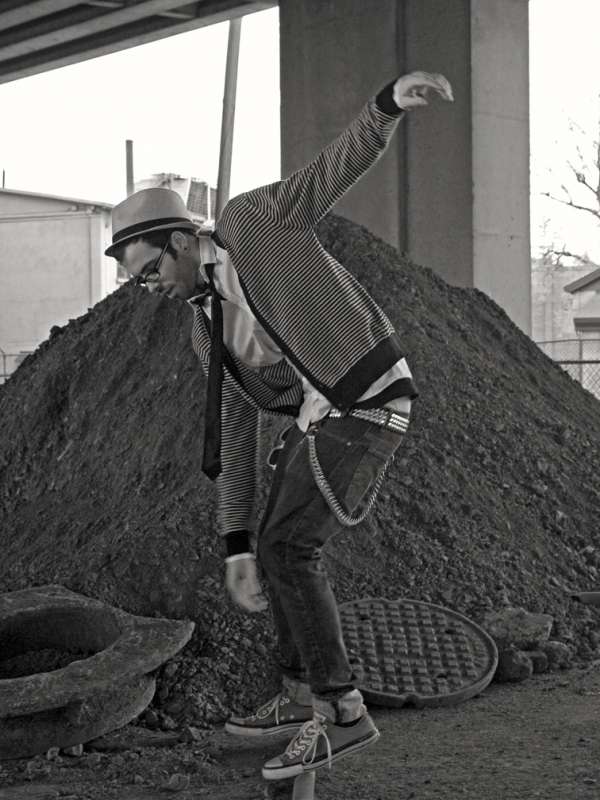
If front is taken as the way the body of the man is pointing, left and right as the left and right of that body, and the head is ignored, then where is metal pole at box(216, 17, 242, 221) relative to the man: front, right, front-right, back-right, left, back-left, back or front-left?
back-right

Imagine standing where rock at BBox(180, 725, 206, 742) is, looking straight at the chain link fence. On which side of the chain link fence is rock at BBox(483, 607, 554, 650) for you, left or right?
right

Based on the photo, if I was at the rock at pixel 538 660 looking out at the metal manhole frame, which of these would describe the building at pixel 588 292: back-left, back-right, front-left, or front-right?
back-right

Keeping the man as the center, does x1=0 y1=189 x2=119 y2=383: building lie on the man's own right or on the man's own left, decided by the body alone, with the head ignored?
on the man's own right

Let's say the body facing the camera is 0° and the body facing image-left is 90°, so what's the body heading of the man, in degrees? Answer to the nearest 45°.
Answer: approximately 45°

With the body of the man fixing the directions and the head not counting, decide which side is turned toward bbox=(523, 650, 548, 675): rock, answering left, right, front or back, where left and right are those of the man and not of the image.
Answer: back

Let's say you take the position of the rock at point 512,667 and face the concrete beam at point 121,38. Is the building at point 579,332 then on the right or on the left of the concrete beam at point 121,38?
right
